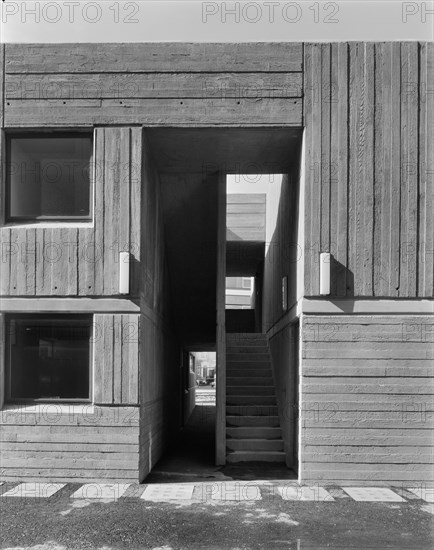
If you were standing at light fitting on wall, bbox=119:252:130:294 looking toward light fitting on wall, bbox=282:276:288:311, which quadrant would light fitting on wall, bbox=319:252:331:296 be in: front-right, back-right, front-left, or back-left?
front-right

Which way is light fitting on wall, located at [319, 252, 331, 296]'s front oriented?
toward the camera

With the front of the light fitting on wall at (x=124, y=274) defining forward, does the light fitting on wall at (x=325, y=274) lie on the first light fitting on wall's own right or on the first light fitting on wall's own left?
on the first light fitting on wall's own left

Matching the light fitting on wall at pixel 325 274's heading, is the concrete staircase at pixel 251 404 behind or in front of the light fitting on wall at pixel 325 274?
behind

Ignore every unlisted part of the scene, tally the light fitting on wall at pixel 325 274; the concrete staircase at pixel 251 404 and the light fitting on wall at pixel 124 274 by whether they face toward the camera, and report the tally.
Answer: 3

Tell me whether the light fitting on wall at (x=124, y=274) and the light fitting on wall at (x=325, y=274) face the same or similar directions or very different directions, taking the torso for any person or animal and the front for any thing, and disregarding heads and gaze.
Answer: same or similar directions

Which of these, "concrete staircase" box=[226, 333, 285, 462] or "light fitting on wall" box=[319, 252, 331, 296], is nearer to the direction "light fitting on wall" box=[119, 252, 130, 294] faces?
the light fitting on wall

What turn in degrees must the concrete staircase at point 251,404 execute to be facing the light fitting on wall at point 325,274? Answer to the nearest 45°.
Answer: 0° — it already faces it

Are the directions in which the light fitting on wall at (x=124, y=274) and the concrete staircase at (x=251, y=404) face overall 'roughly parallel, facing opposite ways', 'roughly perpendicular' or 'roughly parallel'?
roughly parallel

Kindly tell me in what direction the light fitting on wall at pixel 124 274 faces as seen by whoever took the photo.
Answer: facing the viewer
